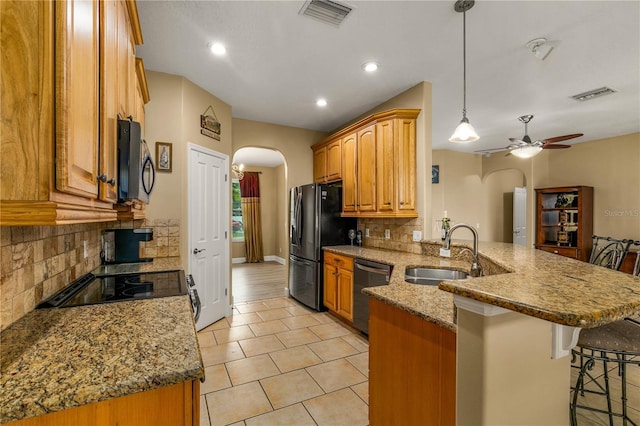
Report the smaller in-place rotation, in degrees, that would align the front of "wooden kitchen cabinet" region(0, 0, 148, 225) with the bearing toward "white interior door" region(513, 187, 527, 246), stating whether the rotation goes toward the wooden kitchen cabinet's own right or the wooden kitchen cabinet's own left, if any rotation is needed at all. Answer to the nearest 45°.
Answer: approximately 45° to the wooden kitchen cabinet's own left

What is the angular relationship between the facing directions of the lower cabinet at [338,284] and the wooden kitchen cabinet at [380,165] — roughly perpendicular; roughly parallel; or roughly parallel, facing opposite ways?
roughly parallel

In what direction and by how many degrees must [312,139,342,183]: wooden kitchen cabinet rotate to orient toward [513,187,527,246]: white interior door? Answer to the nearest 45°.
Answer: approximately 180°

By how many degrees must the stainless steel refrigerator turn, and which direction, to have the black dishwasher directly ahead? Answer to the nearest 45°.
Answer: approximately 90° to its left

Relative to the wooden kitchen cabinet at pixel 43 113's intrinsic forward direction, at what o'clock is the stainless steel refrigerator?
The stainless steel refrigerator is roughly at 9 o'clock from the wooden kitchen cabinet.

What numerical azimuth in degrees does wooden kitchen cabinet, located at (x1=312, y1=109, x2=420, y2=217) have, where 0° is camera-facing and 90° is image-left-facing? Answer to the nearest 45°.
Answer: approximately 45°

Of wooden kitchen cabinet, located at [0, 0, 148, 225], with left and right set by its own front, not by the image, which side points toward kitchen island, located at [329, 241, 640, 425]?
front

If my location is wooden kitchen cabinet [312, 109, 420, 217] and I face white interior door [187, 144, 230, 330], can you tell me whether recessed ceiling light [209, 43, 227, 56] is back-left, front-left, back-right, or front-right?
front-left

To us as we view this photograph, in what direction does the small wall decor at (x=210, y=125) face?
facing the viewer and to the right of the viewer

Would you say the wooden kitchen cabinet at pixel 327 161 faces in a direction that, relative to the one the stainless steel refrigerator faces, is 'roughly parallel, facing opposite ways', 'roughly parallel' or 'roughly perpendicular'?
roughly parallel

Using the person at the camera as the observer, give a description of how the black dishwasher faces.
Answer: facing the viewer and to the left of the viewer

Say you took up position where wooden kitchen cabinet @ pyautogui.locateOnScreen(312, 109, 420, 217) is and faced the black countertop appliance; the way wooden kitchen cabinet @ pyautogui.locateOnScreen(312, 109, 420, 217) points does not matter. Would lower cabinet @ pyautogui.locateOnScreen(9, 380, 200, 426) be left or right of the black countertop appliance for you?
left

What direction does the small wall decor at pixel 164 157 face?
toward the camera

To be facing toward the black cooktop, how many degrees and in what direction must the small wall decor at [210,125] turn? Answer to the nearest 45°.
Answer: approximately 45° to its right
